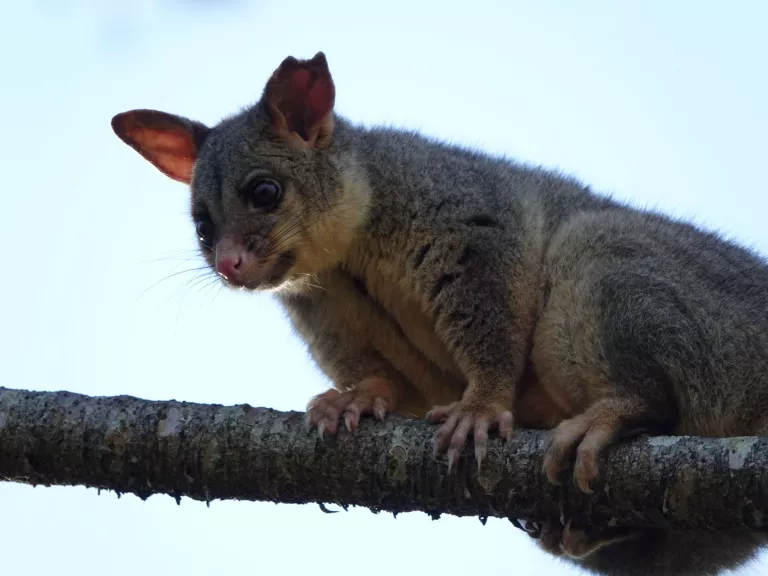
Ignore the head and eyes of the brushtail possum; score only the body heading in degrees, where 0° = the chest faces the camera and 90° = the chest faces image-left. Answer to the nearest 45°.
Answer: approximately 45°
